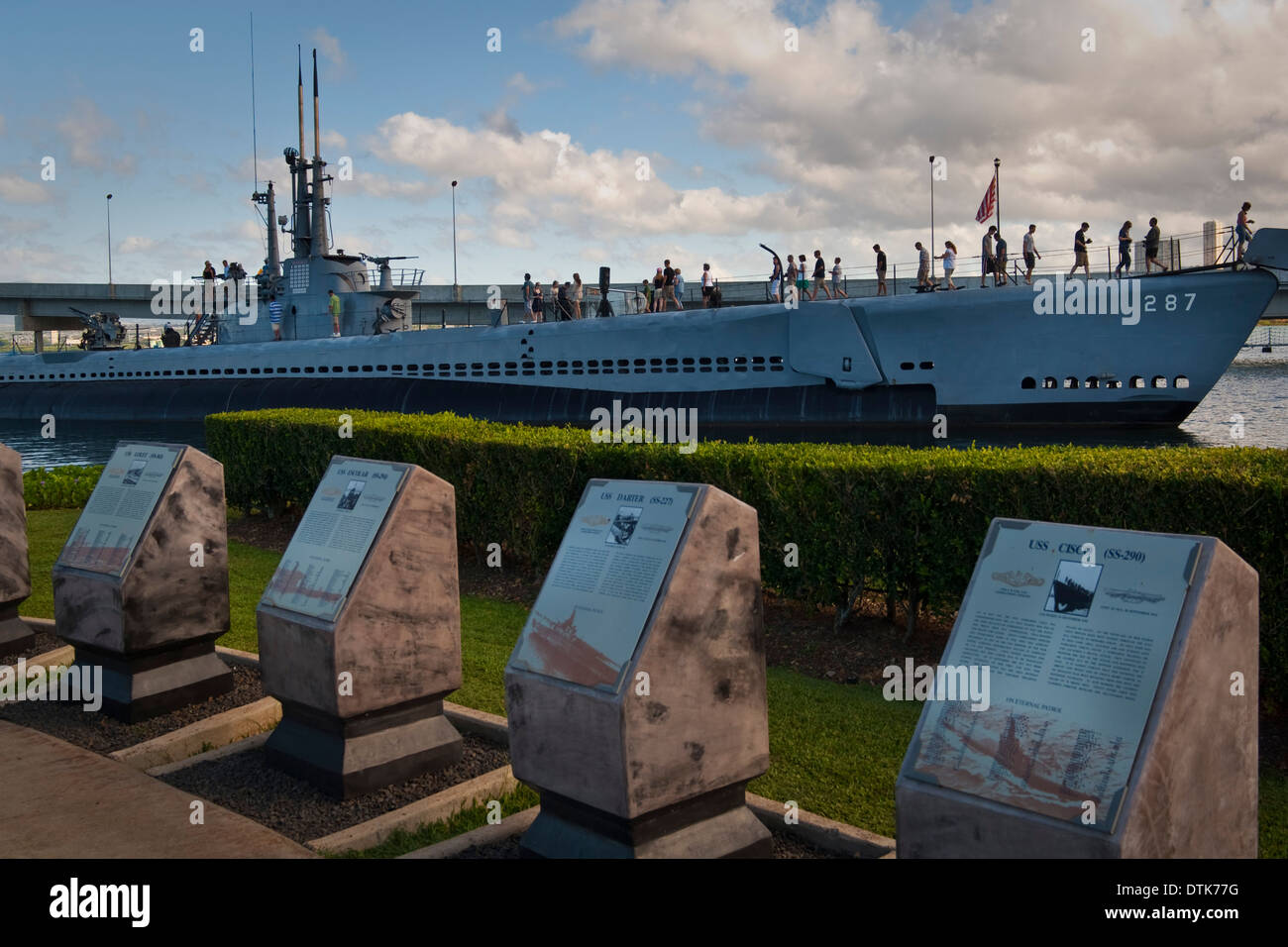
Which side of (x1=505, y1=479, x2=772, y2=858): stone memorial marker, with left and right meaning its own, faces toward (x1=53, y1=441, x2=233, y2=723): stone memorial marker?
right

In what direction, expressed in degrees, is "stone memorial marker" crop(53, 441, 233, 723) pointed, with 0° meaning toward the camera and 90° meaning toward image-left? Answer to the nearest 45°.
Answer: approximately 45°

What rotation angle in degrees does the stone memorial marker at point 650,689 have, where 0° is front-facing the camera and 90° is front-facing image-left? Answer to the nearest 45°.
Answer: approximately 45°

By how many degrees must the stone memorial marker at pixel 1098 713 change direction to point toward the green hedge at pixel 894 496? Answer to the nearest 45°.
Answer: approximately 135° to its right

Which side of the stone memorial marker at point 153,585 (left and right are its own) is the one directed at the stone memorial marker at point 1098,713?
left

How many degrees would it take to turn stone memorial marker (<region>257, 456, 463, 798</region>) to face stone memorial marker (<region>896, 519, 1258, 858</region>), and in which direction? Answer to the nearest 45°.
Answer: approximately 90° to its left

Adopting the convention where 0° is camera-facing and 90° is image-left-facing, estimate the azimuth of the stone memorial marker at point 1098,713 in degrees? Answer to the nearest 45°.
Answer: approximately 45°

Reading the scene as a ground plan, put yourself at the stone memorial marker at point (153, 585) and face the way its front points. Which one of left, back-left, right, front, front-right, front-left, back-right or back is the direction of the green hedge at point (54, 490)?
back-right

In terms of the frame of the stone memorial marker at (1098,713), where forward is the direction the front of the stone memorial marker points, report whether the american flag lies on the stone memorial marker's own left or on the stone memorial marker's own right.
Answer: on the stone memorial marker's own right

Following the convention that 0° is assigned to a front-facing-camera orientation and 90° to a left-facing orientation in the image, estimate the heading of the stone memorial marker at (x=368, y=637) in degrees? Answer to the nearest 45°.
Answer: approximately 45°

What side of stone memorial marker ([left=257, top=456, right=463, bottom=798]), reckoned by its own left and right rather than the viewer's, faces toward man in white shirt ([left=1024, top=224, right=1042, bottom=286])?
back
